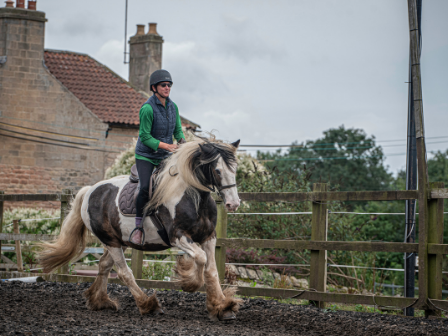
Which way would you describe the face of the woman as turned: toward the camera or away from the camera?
toward the camera

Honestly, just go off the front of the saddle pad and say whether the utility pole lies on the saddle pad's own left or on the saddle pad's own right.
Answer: on the saddle pad's own left

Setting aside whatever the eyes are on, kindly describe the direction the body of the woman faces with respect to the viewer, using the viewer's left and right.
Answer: facing the viewer and to the right of the viewer

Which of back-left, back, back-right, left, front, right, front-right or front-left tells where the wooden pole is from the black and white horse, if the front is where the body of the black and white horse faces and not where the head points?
front-left

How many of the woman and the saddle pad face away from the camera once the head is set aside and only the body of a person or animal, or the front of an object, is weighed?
0

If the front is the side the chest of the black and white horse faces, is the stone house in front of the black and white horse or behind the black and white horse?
behind

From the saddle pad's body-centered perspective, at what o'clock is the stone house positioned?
The stone house is roughly at 7 o'clock from the saddle pad.
